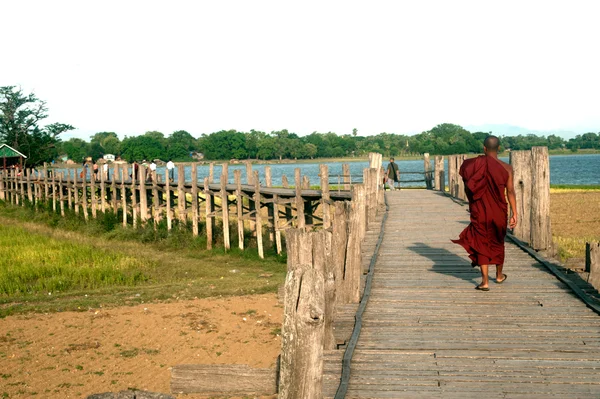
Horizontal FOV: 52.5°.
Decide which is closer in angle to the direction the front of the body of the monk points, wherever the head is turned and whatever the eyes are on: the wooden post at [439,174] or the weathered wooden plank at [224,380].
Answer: the wooden post

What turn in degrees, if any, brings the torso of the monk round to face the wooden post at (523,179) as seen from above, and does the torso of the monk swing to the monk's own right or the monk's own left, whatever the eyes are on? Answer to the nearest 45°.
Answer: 0° — they already face it

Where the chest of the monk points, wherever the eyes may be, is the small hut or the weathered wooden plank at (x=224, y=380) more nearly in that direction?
the small hut

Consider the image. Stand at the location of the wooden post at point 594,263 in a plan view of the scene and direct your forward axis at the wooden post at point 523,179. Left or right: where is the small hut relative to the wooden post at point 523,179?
left

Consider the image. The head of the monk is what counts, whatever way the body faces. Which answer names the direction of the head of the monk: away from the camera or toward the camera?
away from the camera

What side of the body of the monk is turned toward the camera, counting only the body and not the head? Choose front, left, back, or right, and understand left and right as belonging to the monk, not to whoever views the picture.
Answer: back

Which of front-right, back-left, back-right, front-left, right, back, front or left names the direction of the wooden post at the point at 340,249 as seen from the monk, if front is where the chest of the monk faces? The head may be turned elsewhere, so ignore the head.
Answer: back-left

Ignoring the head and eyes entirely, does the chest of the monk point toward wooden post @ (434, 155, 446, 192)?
yes

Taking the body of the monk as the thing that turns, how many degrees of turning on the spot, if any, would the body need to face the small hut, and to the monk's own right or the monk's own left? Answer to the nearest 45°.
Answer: approximately 45° to the monk's own left

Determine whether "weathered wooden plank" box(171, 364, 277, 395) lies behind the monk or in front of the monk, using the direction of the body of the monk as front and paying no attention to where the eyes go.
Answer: behind

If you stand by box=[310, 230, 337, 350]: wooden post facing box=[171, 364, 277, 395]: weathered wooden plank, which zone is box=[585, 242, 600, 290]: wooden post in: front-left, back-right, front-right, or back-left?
back-left

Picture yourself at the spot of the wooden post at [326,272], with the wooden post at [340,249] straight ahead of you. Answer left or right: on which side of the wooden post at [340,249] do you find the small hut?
left
